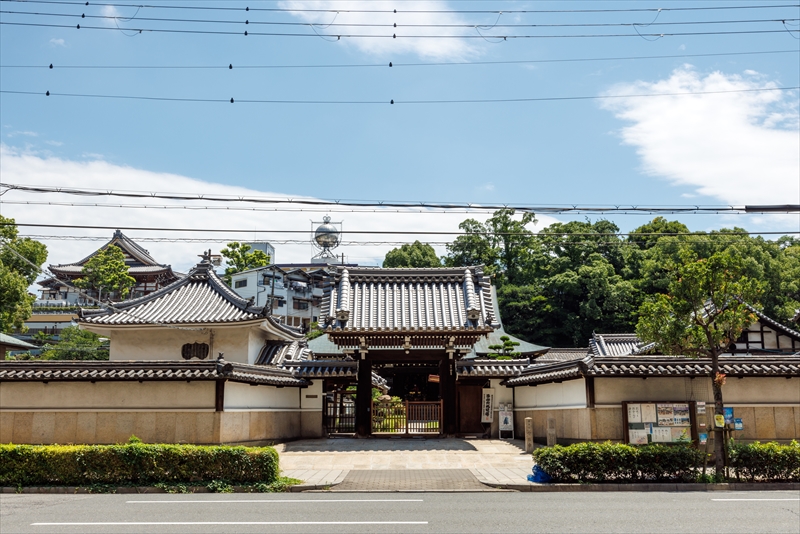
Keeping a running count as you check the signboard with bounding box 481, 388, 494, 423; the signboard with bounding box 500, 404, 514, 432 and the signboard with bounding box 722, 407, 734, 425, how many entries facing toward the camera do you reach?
3

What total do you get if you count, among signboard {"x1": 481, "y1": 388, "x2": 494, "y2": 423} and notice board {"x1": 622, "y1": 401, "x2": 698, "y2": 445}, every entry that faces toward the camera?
2

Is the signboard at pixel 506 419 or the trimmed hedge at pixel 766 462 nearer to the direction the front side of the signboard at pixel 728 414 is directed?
the trimmed hedge

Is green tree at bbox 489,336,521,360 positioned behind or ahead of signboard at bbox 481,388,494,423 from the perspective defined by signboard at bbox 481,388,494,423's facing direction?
behind

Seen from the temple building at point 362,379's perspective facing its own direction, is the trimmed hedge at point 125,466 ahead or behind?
ahead

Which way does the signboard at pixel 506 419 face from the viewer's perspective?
toward the camera

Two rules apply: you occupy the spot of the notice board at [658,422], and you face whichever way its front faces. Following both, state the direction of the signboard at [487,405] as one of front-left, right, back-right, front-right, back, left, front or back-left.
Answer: back-right

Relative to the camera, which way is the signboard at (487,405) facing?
toward the camera

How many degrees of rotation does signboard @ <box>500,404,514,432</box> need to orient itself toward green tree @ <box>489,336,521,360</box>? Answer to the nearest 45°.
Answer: approximately 180°
